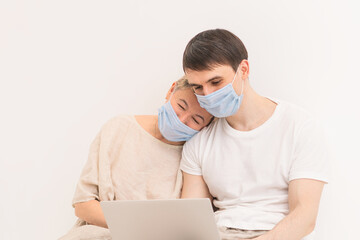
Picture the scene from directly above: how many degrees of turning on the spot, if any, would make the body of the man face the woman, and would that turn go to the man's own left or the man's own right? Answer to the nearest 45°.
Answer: approximately 45° to the man's own right

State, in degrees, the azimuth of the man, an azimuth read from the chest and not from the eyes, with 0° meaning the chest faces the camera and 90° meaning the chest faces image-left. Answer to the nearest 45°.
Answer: approximately 45°
